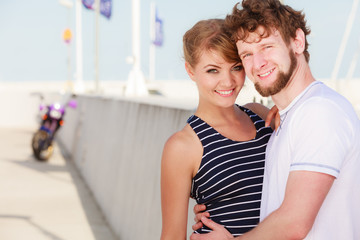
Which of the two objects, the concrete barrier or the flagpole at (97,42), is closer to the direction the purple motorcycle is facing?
the concrete barrier

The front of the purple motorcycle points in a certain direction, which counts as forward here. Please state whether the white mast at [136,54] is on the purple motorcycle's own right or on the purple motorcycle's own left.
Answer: on the purple motorcycle's own left

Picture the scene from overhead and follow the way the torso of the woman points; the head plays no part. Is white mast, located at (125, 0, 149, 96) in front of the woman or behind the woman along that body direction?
behind

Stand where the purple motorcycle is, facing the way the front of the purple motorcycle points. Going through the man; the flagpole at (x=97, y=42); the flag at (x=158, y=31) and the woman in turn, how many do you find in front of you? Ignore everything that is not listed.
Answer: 2

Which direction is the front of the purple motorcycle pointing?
toward the camera

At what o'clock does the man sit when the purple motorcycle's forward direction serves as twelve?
The man is roughly at 12 o'clock from the purple motorcycle.

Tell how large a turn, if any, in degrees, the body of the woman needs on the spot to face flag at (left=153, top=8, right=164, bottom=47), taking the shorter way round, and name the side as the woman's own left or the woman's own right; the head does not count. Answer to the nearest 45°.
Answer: approximately 135° to the woman's own left

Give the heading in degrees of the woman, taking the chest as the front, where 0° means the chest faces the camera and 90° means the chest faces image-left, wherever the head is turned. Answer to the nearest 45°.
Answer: approximately 315°

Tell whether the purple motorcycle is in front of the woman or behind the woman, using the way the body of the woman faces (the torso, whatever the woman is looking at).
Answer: behind
